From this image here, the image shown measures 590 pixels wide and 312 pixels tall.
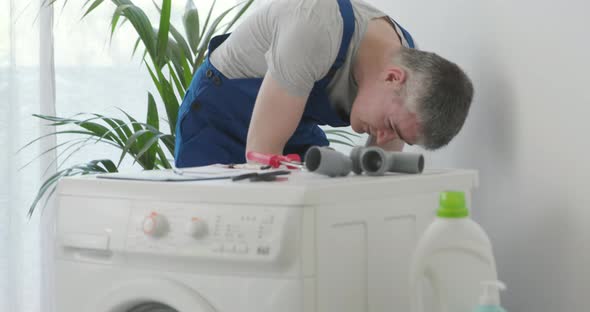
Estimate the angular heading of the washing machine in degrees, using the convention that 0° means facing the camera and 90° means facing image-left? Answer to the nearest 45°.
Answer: approximately 45°

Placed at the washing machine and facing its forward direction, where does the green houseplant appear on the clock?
The green houseplant is roughly at 4 o'clock from the washing machine.
